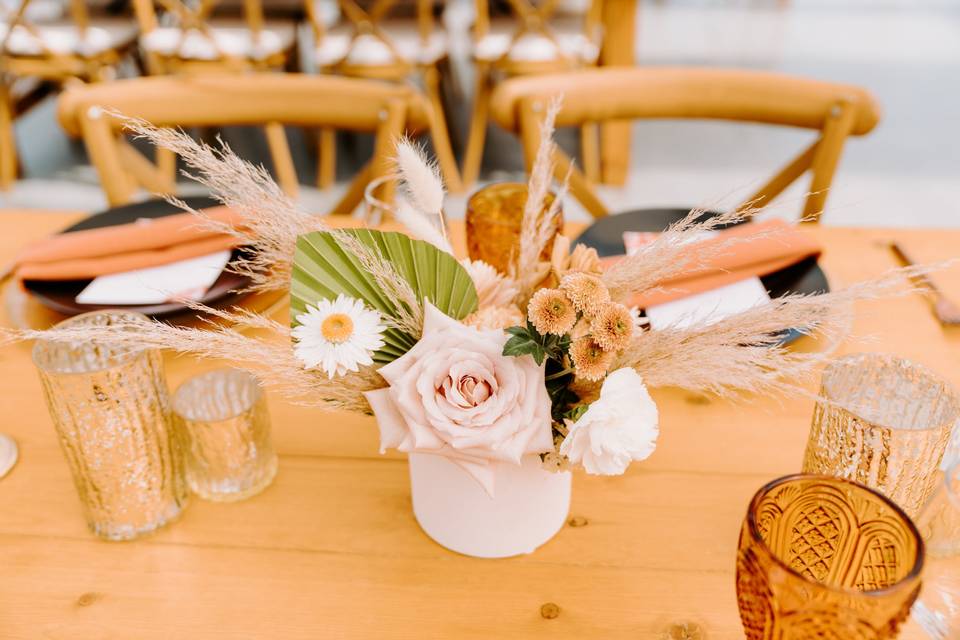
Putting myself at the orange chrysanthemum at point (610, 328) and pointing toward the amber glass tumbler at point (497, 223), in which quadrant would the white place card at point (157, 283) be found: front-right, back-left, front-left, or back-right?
front-left

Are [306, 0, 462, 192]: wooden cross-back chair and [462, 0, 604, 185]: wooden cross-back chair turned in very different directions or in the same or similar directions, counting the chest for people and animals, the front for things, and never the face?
same or similar directions

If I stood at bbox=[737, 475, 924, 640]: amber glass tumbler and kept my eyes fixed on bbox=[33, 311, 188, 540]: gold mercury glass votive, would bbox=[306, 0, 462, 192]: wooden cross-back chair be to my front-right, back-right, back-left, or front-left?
front-right
